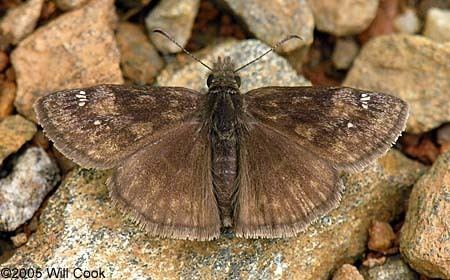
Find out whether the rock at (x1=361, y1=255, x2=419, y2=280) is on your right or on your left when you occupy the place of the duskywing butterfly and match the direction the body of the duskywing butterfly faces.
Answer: on your right

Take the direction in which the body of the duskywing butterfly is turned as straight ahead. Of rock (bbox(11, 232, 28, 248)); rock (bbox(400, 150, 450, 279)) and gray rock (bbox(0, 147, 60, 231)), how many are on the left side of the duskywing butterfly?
2

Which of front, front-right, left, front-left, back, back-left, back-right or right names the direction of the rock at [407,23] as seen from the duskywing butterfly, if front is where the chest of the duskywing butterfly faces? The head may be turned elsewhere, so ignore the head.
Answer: front-right

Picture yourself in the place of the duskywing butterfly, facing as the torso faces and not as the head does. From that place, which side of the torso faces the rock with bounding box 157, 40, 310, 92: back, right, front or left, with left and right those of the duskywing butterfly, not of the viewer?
front

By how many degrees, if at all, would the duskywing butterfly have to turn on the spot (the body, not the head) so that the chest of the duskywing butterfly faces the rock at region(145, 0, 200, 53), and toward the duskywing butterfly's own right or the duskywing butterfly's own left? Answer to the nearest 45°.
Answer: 0° — it already faces it

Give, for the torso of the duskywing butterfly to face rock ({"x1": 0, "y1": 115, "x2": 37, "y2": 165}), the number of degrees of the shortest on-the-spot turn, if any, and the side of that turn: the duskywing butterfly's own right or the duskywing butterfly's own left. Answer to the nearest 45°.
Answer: approximately 90° to the duskywing butterfly's own left

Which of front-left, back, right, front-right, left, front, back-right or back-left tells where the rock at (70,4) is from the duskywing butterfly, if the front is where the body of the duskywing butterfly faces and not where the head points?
front-left

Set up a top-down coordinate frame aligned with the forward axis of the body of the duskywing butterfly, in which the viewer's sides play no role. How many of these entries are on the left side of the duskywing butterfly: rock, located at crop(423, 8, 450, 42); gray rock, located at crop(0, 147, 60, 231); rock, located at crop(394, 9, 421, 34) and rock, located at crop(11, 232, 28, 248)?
2

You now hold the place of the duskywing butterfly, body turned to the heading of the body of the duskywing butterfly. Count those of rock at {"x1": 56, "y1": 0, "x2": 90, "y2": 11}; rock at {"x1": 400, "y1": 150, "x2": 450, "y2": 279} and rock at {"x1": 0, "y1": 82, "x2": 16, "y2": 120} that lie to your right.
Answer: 1

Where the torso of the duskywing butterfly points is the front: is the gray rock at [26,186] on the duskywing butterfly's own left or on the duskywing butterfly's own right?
on the duskywing butterfly's own left

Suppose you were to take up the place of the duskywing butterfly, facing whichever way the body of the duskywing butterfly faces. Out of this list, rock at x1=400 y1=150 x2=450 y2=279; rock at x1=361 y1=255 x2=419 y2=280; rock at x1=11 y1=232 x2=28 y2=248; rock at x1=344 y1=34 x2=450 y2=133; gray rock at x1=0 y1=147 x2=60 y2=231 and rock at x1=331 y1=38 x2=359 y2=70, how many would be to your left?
2

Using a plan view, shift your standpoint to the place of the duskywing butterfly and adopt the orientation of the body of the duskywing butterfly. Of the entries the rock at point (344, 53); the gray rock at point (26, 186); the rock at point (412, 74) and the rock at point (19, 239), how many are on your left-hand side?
2

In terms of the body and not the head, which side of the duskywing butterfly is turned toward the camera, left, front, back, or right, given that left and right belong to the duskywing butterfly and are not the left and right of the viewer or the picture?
back

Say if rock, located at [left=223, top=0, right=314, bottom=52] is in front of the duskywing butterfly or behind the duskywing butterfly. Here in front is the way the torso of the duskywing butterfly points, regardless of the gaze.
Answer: in front

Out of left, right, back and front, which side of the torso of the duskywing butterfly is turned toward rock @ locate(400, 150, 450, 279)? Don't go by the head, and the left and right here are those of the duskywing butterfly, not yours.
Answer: right

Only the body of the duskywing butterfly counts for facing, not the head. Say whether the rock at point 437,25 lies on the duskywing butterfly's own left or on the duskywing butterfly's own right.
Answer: on the duskywing butterfly's own right
